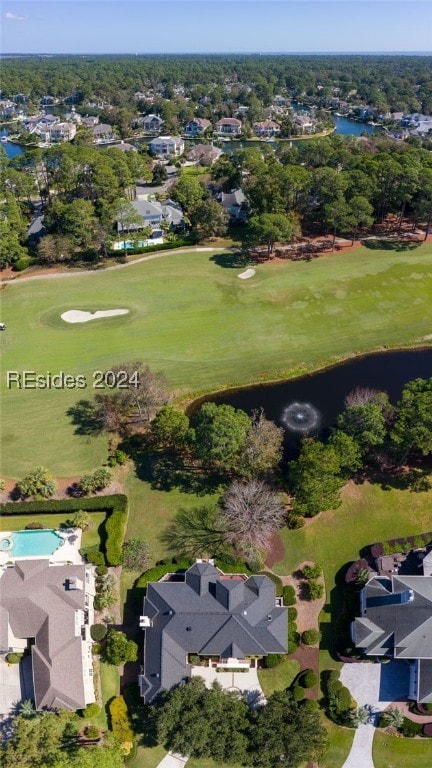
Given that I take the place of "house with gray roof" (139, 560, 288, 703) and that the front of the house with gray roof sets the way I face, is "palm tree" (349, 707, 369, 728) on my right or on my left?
on my left

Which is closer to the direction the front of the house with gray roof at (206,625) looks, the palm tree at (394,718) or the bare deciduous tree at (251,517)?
the palm tree

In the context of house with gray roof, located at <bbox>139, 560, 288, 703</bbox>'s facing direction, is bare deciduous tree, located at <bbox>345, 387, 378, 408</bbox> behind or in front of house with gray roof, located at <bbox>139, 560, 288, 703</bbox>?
behind

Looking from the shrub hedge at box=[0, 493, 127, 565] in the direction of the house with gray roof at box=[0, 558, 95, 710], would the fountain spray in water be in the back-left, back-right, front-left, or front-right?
back-left

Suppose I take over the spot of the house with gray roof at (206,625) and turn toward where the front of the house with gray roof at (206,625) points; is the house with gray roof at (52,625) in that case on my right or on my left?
on my right

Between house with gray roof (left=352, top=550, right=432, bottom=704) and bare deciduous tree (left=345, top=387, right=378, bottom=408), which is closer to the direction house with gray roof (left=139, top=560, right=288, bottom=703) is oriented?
the house with gray roof

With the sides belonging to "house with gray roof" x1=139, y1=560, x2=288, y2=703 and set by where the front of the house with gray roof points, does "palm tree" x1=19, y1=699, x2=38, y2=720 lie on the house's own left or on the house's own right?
on the house's own right

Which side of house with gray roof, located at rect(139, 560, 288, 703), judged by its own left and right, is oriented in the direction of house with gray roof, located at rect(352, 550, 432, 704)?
left

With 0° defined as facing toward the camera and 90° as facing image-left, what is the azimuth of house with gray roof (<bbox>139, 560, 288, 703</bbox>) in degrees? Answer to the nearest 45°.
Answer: approximately 0°
